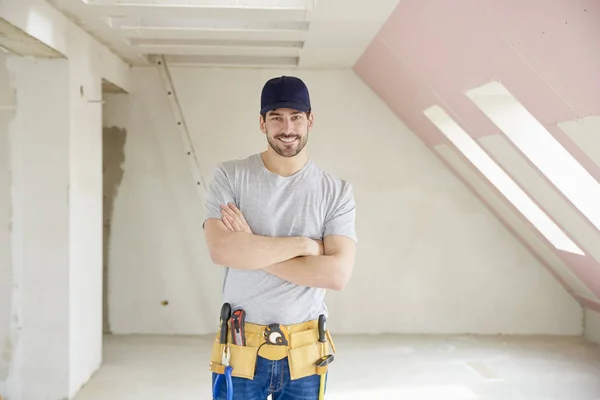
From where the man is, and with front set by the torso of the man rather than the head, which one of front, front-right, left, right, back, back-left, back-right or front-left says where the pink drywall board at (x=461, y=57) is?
back-left

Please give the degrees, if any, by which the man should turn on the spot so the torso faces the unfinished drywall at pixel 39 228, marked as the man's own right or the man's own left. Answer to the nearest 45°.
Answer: approximately 135° to the man's own right

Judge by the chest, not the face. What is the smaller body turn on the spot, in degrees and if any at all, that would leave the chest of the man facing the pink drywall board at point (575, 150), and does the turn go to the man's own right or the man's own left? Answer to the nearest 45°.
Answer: approximately 135° to the man's own left

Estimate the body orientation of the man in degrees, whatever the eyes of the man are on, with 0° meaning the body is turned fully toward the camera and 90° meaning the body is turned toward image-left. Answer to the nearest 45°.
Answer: approximately 0°
